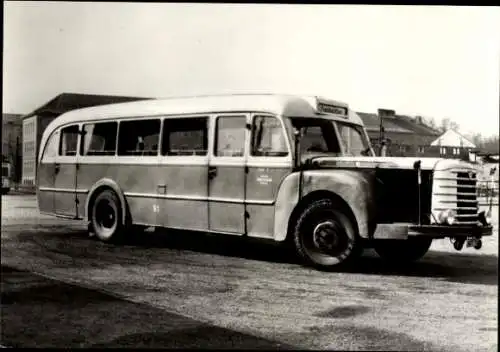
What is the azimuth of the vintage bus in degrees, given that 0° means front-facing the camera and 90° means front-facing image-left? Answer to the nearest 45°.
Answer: approximately 315°
